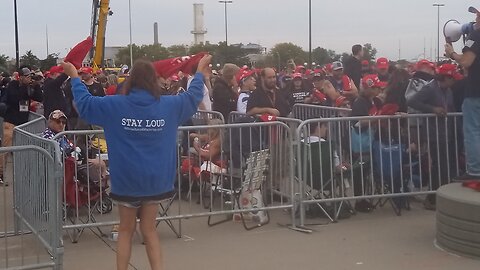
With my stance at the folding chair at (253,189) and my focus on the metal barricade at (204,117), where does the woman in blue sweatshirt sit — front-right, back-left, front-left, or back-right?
back-left

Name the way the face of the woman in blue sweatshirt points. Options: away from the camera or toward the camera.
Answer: away from the camera

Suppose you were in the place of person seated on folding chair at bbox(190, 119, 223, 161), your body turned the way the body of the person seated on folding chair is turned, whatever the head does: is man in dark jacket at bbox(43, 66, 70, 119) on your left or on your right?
on your right

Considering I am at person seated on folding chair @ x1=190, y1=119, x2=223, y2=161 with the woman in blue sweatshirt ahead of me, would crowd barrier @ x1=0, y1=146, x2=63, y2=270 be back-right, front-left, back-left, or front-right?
front-right

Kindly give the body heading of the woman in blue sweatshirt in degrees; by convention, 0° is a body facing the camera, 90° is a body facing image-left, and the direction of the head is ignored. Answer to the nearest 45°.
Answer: approximately 180°

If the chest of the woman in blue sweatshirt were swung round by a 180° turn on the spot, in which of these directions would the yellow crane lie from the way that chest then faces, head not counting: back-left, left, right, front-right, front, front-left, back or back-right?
back
